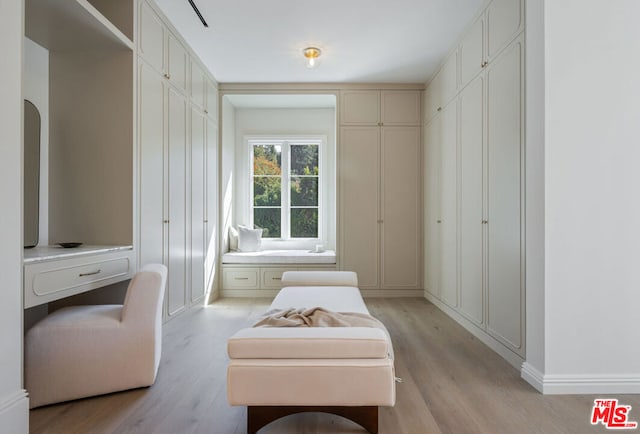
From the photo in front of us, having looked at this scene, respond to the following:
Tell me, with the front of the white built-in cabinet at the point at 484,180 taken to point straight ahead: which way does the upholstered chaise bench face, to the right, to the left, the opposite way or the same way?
to the left

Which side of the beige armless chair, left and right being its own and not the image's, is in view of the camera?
left

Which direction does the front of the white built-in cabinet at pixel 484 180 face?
to the viewer's left

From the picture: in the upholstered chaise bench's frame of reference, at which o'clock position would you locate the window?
The window is roughly at 6 o'clock from the upholstered chaise bench.

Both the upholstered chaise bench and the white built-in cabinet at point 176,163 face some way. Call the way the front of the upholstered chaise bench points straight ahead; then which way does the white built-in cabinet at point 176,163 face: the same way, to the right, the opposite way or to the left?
to the left

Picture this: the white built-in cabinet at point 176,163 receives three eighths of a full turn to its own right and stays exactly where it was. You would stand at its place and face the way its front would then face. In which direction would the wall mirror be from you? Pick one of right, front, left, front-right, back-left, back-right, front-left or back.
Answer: front

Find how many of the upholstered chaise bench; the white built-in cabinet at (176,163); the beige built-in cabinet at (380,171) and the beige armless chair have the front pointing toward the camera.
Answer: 2

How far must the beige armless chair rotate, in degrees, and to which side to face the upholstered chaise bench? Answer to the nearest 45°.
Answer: approximately 135° to its left

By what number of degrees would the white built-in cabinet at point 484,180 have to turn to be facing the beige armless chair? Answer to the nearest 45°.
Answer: approximately 45° to its left

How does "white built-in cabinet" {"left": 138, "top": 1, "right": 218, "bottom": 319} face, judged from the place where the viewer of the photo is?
facing to the right of the viewer
